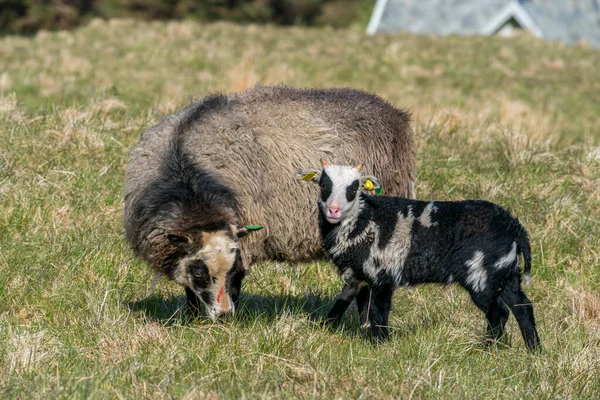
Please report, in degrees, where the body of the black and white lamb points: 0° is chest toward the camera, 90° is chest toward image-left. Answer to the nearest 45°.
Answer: approximately 90°
